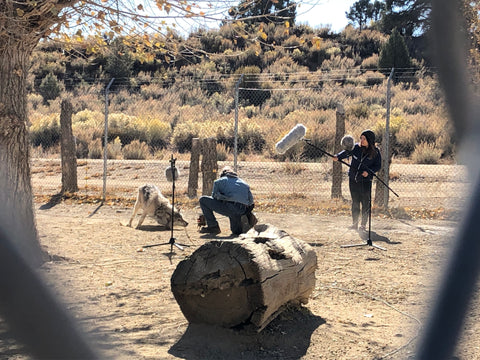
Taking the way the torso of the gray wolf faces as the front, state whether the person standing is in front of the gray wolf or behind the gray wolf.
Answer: in front

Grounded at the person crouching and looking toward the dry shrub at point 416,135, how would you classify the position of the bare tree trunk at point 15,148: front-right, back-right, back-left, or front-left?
back-left

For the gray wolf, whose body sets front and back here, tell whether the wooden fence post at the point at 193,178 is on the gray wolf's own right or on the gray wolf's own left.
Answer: on the gray wolf's own left

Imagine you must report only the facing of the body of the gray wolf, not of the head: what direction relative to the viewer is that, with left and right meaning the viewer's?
facing to the right of the viewer

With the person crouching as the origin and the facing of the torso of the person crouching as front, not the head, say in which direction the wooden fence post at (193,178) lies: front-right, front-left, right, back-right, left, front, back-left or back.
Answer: front-right

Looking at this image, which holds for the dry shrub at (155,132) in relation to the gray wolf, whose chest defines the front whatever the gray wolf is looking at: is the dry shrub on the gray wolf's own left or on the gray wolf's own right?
on the gray wolf's own left

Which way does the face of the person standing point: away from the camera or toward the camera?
toward the camera

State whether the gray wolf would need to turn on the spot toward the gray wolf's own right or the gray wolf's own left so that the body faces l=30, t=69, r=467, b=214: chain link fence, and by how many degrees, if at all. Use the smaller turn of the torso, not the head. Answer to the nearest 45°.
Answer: approximately 90° to the gray wolf's own left

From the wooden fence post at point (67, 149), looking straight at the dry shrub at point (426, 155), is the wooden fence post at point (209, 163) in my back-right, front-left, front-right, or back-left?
front-right

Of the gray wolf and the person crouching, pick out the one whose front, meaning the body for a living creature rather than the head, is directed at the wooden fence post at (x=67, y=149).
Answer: the person crouching

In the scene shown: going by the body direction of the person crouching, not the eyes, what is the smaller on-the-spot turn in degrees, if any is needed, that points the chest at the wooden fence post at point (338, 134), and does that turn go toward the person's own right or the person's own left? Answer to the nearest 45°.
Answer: approximately 90° to the person's own right

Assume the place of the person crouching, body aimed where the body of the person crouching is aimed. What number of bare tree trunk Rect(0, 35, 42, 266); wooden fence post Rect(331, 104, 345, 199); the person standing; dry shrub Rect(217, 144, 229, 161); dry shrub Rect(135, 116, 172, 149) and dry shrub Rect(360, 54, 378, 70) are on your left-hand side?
1

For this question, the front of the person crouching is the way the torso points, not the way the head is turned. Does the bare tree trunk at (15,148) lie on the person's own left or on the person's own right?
on the person's own left

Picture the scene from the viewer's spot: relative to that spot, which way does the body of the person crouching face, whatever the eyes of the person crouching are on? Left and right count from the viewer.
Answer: facing away from the viewer and to the left of the viewer
